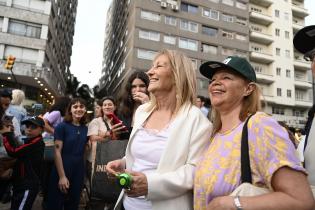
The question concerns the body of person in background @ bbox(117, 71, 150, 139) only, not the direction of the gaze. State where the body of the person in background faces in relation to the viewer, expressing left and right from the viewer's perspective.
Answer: facing the viewer and to the right of the viewer

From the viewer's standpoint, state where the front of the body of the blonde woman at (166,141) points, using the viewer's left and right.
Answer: facing the viewer and to the left of the viewer
